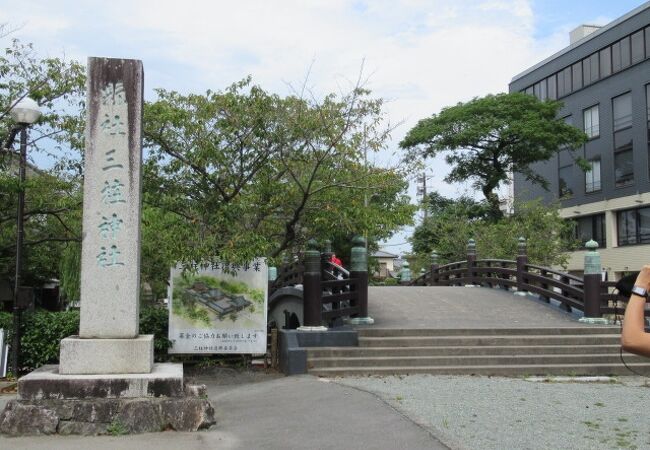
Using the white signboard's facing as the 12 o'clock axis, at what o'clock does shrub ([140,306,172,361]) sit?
The shrub is roughly at 4 o'clock from the white signboard.

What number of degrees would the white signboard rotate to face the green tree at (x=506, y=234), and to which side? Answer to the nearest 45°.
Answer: approximately 135° to its left

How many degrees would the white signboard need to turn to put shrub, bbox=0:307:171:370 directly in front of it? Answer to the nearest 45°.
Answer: approximately 90° to its right

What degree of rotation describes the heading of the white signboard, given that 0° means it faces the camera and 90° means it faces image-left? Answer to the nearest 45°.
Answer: approximately 0°

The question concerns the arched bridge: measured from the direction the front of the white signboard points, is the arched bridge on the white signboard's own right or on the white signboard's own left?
on the white signboard's own left

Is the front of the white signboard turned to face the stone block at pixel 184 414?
yes

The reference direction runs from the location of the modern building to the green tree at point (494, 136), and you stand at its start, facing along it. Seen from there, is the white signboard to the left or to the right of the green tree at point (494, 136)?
left

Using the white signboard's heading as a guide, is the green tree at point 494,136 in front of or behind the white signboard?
behind
